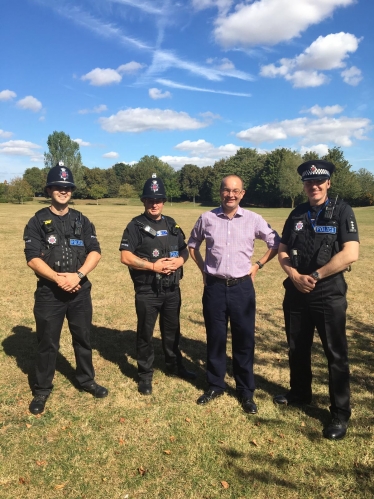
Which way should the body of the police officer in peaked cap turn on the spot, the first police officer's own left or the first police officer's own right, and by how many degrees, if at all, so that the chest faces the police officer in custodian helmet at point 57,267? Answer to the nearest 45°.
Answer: approximately 45° to the first police officer's own right

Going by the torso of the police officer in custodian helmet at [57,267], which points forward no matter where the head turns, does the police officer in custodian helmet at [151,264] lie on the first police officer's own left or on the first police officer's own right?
on the first police officer's own left

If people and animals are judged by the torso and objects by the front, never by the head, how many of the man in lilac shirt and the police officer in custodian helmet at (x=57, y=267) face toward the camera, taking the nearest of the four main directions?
2

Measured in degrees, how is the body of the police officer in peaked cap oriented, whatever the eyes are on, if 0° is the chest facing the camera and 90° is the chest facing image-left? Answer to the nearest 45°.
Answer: approximately 45°

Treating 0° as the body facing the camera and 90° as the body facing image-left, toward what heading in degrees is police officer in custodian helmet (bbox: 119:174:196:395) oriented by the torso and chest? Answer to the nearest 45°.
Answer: approximately 315°

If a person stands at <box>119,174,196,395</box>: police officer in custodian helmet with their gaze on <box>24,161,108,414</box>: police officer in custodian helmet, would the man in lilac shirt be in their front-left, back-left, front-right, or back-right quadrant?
back-left

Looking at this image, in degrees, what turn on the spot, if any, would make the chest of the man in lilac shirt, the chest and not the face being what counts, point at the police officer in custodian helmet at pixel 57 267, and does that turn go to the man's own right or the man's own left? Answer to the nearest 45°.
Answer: approximately 90° to the man's own right

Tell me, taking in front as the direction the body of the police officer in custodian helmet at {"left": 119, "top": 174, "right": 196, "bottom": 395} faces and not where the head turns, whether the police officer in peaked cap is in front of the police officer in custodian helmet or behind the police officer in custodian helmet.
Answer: in front

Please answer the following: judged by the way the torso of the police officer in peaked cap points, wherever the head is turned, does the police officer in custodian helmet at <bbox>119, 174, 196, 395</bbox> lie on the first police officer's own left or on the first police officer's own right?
on the first police officer's own right
